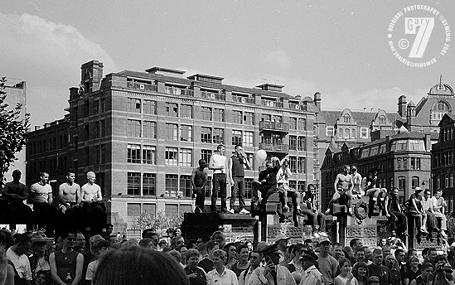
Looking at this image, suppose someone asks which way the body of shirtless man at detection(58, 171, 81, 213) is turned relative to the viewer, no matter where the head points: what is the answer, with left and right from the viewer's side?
facing the viewer

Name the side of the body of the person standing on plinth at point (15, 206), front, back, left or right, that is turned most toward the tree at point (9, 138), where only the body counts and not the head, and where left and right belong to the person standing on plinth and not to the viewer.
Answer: back

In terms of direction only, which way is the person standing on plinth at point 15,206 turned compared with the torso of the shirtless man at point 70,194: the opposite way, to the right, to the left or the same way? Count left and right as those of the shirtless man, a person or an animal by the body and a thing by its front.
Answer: the same way

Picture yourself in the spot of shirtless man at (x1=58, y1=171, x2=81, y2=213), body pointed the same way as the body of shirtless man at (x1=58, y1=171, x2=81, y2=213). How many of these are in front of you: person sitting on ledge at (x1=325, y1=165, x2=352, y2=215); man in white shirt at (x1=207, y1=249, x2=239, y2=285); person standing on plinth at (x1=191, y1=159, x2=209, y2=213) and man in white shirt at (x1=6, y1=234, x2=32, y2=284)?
2

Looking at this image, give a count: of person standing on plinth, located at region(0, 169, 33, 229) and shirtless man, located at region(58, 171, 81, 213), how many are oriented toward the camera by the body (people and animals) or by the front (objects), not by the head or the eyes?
2

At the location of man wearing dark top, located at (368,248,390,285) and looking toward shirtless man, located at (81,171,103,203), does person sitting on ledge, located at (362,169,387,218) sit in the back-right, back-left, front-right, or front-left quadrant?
front-right

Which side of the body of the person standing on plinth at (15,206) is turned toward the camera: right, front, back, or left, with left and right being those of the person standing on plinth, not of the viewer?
front

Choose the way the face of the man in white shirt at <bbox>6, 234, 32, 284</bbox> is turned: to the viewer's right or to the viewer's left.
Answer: to the viewer's right
